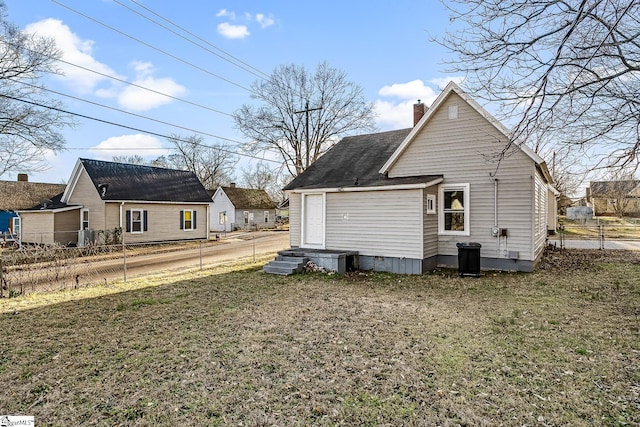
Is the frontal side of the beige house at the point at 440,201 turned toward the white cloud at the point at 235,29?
no

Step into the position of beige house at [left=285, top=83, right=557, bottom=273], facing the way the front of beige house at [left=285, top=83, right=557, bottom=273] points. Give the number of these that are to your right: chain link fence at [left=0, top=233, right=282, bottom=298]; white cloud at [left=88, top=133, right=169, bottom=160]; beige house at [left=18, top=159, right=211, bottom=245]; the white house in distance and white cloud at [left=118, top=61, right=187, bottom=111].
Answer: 0

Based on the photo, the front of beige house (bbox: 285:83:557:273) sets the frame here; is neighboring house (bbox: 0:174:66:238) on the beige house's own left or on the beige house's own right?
on the beige house's own left

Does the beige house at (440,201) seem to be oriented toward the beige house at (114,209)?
no

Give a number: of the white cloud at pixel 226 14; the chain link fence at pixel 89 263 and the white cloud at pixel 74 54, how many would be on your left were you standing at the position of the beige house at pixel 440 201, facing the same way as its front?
3

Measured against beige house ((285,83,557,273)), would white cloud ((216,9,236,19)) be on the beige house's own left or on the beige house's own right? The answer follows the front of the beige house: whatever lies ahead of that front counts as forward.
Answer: on the beige house's own left

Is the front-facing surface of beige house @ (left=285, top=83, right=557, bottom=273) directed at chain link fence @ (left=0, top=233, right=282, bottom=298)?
no

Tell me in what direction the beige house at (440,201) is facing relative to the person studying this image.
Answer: facing away from the viewer

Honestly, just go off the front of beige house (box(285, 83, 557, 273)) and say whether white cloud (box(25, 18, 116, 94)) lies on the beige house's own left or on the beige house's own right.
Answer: on the beige house's own left

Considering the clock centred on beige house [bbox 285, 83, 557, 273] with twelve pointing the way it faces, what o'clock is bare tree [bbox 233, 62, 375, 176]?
The bare tree is roughly at 11 o'clock from the beige house.

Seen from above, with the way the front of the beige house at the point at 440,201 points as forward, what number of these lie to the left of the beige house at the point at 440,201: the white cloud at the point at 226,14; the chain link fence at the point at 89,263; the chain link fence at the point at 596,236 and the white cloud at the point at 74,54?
3

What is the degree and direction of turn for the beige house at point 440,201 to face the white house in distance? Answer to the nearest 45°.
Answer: approximately 45° to its left

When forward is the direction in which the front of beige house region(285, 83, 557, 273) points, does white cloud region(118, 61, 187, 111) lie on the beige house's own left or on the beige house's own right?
on the beige house's own left
